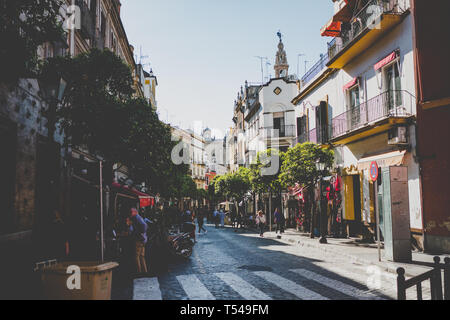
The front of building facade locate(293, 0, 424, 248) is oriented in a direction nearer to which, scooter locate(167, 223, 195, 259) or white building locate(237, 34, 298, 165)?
the scooter

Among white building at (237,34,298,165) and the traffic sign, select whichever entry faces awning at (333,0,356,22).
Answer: the white building

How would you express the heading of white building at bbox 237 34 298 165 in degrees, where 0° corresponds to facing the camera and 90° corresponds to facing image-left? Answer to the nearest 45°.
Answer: approximately 0°

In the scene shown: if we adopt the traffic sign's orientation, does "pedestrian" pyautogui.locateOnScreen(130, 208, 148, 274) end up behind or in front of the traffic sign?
in front

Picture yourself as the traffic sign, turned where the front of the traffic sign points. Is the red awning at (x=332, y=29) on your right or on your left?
on your right

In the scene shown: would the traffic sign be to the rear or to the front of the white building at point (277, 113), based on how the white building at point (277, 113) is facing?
to the front

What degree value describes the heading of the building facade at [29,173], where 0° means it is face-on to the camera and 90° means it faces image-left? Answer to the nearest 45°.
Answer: approximately 270°

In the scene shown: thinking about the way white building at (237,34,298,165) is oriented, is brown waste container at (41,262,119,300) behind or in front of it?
in front

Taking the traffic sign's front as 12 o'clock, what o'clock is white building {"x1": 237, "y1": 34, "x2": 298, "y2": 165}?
The white building is roughly at 4 o'clock from the traffic sign.

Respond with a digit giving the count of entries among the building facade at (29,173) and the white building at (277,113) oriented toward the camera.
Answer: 1

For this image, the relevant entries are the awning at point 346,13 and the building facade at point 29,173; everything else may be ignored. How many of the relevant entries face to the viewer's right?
1
